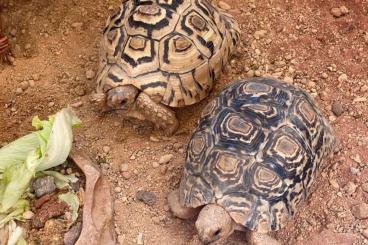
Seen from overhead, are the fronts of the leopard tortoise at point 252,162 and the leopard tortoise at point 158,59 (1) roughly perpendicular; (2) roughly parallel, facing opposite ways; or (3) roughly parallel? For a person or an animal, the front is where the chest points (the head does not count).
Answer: roughly parallel

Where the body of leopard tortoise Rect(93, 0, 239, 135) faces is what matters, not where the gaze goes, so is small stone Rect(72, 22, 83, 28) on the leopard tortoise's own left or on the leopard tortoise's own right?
on the leopard tortoise's own right

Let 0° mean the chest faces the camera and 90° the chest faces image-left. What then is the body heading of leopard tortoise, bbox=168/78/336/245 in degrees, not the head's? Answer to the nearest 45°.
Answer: approximately 45°

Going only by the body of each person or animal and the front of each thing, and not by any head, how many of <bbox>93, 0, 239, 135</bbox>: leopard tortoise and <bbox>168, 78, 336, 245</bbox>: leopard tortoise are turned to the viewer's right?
0

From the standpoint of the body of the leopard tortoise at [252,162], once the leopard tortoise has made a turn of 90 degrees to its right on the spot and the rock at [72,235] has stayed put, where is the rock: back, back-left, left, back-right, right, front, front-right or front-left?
left

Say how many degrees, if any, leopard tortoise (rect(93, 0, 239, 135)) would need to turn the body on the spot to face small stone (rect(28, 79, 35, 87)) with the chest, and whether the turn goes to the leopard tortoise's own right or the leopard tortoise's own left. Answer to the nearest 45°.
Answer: approximately 45° to the leopard tortoise's own right

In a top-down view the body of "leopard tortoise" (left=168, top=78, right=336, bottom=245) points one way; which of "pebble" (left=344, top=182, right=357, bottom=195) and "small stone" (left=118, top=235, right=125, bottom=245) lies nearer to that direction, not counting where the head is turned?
the small stone

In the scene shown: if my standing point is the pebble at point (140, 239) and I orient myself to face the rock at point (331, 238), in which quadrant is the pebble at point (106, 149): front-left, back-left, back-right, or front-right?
back-left

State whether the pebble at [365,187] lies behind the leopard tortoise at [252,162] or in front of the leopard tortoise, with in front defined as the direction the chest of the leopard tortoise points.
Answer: behind

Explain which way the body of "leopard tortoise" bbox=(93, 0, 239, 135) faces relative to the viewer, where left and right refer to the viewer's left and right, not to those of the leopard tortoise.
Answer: facing the viewer and to the left of the viewer

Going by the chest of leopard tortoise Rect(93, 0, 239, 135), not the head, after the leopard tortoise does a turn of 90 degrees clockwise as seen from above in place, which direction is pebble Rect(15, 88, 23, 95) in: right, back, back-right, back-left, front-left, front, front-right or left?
front-left

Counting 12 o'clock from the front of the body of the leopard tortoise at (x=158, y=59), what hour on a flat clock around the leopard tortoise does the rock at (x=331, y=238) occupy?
The rock is roughly at 9 o'clock from the leopard tortoise.

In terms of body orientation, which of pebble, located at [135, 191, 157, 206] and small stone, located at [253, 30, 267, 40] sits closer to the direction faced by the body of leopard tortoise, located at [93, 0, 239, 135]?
the pebble
